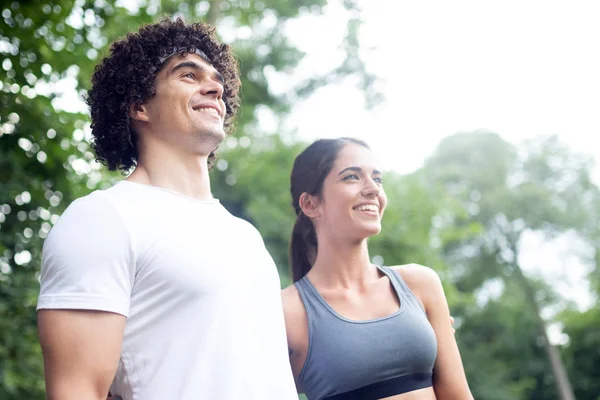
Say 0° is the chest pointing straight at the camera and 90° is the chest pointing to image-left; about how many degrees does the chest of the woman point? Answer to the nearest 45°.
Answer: approximately 315°

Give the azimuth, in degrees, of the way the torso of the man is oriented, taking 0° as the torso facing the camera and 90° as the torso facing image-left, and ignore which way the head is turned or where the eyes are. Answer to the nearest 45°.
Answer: approximately 315°

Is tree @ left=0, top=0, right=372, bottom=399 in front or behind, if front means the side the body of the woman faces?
behind

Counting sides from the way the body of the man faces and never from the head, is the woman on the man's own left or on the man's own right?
on the man's own left

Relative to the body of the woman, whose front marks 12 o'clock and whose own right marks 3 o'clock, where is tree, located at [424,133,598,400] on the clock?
The tree is roughly at 8 o'clock from the woman.

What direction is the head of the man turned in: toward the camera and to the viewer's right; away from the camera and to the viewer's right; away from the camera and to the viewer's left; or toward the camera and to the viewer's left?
toward the camera and to the viewer's right

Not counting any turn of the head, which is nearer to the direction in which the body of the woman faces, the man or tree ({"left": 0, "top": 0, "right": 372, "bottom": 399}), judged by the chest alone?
the man

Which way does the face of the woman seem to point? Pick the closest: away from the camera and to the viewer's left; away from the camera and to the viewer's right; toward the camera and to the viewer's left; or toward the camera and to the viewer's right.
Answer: toward the camera and to the viewer's right

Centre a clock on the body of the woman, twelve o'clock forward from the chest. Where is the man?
The man is roughly at 2 o'clock from the woman.
